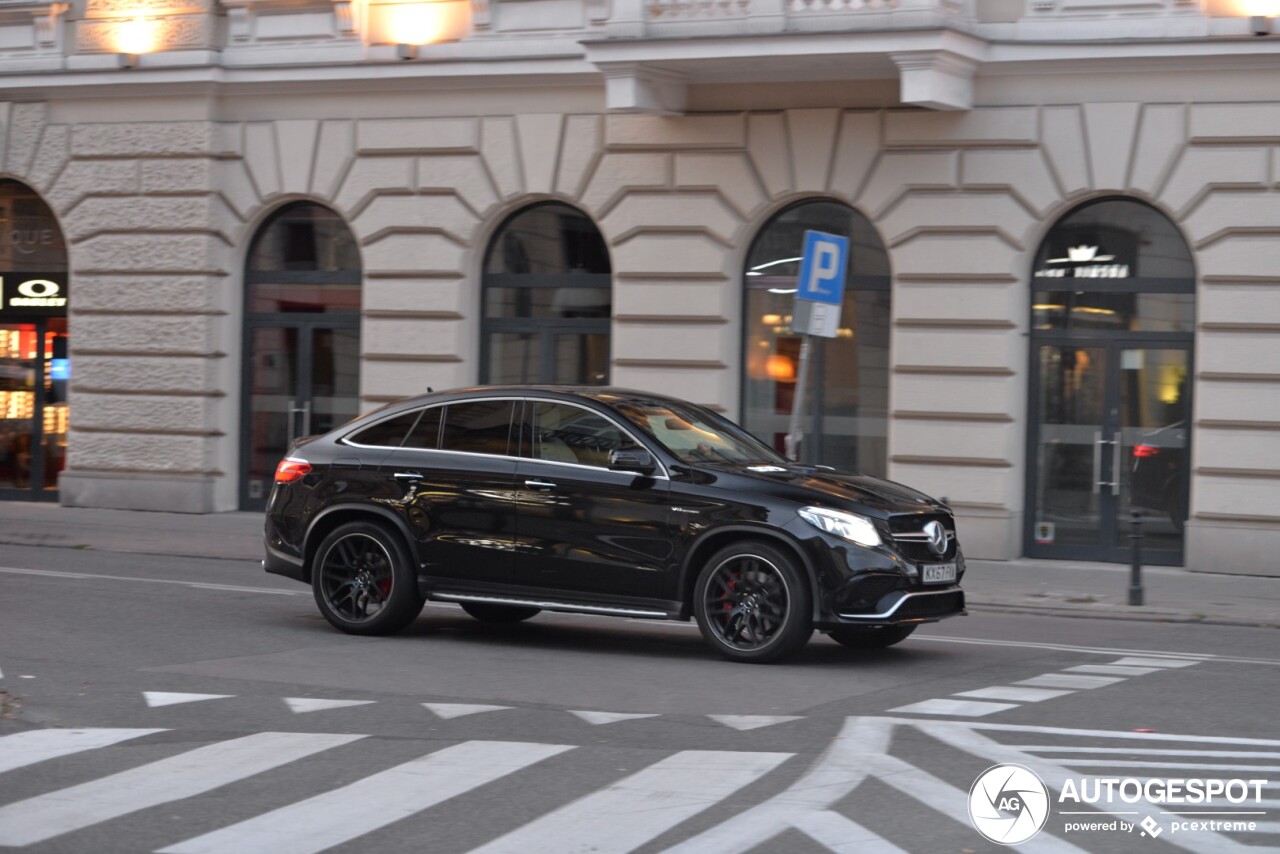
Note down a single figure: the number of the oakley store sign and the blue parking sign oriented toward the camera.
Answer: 2

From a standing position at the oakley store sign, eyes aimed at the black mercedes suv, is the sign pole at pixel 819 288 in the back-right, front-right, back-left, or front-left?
front-left

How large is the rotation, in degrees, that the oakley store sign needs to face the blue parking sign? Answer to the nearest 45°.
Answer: approximately 45° to its left

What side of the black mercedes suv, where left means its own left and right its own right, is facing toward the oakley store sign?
back

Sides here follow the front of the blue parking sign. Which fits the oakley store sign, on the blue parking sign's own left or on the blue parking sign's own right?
on the blue parking sign's own right

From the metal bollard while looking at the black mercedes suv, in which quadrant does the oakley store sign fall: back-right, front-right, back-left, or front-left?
front-right

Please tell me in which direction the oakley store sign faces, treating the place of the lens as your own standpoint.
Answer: facing the viewer

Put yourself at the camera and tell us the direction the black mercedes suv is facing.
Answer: facing the viewer and to the right of the viewer

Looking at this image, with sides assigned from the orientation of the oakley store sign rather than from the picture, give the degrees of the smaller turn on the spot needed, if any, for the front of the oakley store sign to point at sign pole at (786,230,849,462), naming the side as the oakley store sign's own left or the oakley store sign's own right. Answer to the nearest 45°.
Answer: approximately 45° to the oakley store sign's own left

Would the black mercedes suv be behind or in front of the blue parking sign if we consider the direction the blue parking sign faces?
in front

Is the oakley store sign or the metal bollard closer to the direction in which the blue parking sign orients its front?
the metal bollard

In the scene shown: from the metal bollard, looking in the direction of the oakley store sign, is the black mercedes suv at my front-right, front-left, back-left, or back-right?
front-left

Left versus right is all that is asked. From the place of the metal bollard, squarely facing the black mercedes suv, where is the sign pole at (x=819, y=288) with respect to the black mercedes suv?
right

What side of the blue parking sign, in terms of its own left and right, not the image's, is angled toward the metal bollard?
left
